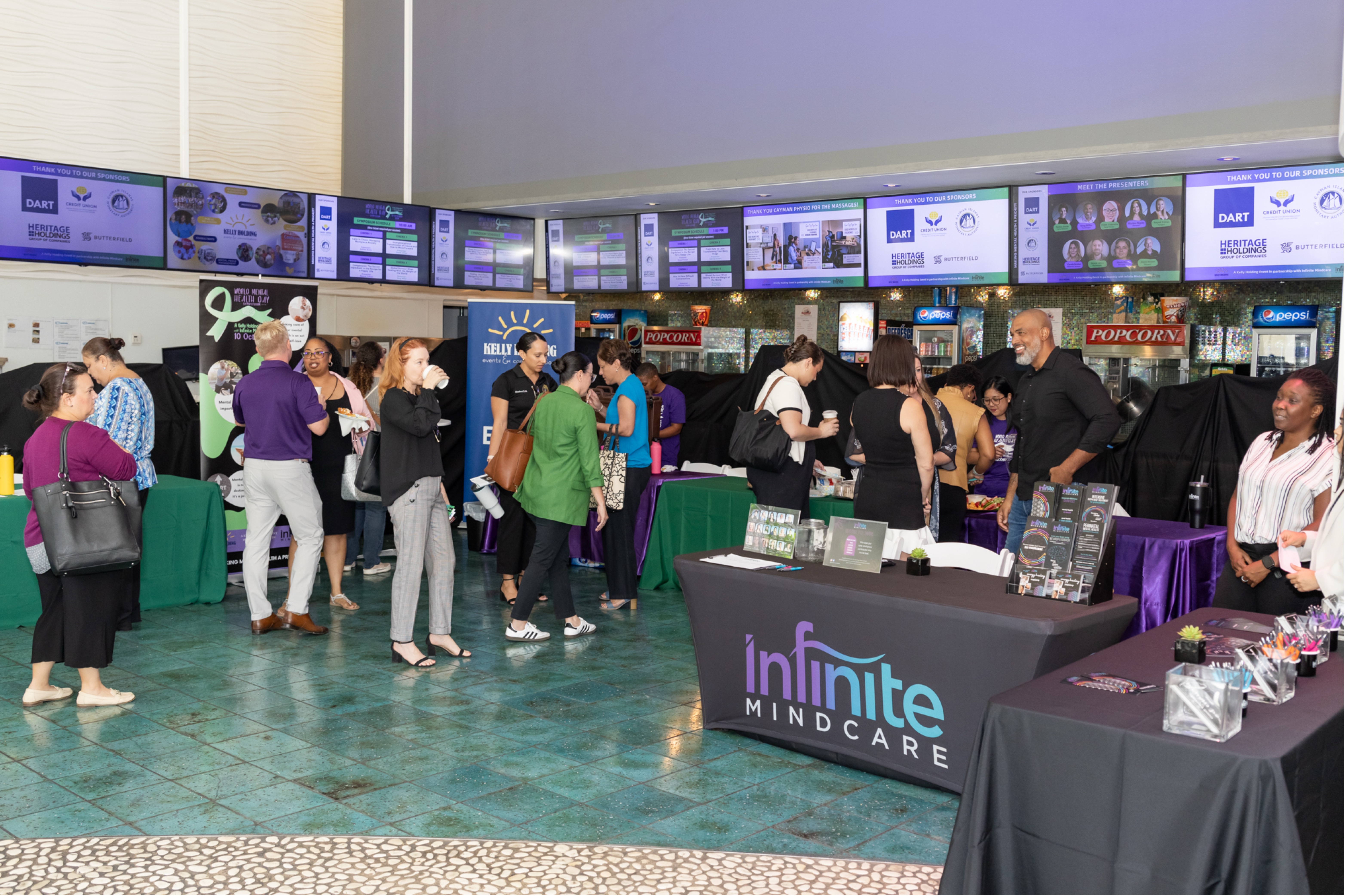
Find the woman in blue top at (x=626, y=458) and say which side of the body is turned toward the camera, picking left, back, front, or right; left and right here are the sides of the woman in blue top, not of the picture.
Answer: left

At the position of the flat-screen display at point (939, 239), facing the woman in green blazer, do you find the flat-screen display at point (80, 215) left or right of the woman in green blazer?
right

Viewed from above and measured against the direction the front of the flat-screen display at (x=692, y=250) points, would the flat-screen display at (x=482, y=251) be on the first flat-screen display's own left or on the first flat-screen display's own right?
on the first flat-screen display's own right

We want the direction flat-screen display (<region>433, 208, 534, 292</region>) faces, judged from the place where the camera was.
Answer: facing the viewer and to the right of the viewer

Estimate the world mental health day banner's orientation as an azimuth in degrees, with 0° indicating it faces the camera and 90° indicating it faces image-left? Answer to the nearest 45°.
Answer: approximately 0°

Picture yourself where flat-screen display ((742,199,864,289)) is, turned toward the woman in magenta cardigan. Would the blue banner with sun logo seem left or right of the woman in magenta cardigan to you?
right

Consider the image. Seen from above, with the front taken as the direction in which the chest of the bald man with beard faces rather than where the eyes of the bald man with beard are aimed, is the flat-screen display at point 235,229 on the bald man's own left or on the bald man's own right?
on the bald man's own right

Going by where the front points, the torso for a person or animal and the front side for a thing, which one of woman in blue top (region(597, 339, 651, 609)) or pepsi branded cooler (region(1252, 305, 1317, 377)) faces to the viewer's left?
the woman in blue top

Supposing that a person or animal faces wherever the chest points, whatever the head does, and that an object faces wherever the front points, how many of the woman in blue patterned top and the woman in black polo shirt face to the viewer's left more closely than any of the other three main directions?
1

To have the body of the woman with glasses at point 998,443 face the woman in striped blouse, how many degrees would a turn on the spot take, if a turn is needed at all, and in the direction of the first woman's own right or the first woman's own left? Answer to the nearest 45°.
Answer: approximately 45° to the first woman's own left

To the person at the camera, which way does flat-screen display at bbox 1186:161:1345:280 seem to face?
facing the viewer

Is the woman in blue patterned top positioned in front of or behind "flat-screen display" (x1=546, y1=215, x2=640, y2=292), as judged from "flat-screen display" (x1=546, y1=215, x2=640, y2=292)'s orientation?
in front

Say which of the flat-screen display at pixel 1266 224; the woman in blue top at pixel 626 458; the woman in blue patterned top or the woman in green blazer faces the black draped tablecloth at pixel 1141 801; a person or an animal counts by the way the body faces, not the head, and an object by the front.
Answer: the flat-screen display

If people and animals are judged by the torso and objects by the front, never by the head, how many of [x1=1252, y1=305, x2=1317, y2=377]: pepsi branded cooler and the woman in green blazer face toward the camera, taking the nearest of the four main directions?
1

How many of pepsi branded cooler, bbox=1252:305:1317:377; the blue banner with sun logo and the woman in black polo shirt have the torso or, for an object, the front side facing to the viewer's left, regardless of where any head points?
0

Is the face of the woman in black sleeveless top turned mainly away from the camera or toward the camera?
away from the camera

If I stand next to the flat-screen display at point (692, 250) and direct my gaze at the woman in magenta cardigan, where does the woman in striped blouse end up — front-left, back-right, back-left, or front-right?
front-left
